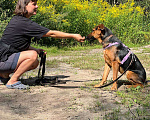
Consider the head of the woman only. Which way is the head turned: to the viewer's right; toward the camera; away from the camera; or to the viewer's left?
to the viewer's right

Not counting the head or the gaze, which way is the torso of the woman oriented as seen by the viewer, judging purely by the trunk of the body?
to the viewer's right

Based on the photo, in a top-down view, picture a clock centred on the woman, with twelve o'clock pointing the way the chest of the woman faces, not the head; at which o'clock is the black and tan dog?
The black and tan dog is roughly at 12 o'clock from the woman.
